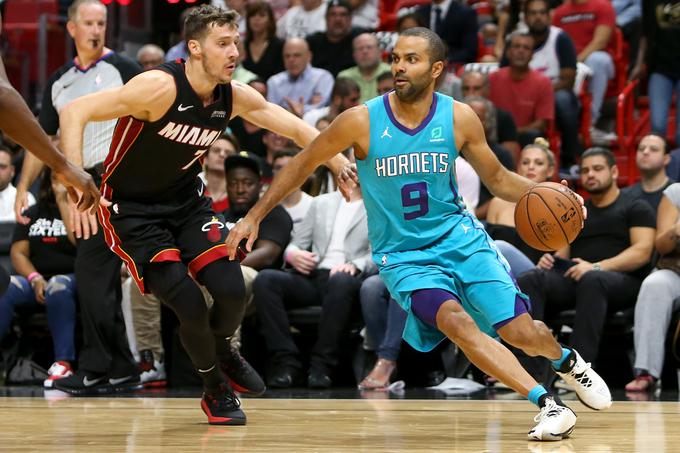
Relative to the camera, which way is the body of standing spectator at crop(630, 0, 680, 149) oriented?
toward the camera

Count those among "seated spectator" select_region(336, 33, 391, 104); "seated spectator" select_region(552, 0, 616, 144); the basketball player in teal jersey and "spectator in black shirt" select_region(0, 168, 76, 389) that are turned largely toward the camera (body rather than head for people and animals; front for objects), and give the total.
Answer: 4

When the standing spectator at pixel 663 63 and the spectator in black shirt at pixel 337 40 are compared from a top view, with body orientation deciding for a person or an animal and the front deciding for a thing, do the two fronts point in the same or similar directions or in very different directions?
same or similar directions

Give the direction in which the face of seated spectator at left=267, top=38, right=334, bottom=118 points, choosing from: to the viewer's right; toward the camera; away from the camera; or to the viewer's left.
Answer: toward the camera

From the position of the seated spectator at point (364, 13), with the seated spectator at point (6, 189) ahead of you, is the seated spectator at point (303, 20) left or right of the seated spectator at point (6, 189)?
right

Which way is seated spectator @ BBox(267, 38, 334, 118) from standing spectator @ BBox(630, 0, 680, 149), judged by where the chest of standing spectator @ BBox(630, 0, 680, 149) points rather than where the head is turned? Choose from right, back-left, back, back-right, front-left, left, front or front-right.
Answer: right

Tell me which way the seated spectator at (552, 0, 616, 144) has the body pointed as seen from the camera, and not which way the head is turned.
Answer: toward the camera

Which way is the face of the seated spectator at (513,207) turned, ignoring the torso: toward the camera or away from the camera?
toward the camera

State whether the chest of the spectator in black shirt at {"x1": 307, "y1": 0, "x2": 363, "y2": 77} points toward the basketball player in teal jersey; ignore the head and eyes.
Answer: yes

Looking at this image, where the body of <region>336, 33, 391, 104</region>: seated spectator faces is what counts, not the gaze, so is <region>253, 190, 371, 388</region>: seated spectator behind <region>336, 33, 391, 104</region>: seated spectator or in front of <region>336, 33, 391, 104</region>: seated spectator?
in front

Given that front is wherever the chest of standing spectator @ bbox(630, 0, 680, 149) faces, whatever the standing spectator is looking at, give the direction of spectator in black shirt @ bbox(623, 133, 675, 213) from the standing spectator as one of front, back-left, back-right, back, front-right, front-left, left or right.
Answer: front

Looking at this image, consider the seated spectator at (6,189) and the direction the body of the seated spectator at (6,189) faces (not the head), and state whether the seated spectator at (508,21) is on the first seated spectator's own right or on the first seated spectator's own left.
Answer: on the first seated spectator's own left

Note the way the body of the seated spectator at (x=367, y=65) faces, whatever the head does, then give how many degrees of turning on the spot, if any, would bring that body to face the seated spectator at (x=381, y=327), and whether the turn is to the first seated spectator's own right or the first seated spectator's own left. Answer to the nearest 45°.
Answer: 0° — they already face them

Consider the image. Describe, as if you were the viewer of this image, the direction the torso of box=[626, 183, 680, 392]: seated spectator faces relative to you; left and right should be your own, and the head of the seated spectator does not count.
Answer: facing the viewer and to the left of the viewer

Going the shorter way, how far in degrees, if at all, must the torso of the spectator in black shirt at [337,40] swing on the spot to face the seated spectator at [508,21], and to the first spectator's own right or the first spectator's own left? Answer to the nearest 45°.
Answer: approximately 90° to the first spectator's own left

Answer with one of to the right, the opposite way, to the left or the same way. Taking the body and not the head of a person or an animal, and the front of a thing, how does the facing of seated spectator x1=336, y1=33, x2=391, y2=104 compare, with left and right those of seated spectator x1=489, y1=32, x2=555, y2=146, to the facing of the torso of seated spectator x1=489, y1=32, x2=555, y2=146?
the same way
